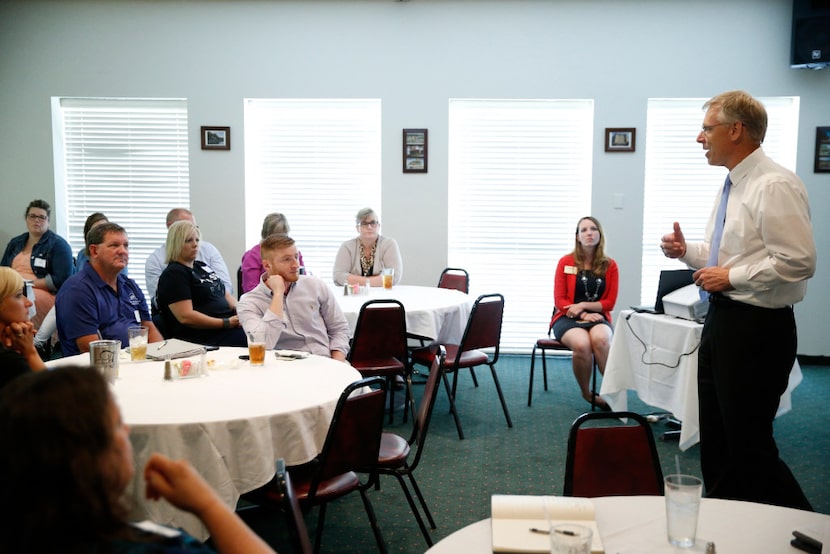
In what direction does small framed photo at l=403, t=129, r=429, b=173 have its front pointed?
toward the camera

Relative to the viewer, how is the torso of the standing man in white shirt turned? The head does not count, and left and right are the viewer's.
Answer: facing to the left of the viewer

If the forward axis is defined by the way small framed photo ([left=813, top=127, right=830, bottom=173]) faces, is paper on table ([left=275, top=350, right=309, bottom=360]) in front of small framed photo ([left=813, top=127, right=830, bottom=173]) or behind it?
in front

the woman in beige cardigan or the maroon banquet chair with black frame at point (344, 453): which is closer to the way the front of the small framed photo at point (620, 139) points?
the maroon banquet chair with black frame

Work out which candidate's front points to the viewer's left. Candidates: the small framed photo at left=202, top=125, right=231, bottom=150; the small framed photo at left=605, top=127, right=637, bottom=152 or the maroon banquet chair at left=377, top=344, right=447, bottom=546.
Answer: the maroon banquet chair

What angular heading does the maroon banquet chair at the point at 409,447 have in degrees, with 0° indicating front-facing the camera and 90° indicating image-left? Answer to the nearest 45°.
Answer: approximately 90°

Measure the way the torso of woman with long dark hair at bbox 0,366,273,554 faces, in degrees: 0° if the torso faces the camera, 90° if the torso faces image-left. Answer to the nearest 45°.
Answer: approximately 225°

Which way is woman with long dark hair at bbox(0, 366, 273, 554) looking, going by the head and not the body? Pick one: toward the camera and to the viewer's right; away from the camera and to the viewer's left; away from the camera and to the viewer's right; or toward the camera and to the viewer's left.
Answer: away from the camera and to the viewer's right

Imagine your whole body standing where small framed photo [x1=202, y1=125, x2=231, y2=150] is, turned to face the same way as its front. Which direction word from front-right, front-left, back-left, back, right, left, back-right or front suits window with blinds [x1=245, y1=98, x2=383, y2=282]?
left

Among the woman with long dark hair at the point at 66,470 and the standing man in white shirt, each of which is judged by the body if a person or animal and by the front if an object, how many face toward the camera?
0

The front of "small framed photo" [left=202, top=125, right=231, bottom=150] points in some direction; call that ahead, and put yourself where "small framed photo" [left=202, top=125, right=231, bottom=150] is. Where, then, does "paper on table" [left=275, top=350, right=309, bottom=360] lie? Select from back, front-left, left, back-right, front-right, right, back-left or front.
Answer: front

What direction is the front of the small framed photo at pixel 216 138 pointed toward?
toward the camera

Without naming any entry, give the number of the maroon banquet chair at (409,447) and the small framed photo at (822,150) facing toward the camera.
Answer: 1

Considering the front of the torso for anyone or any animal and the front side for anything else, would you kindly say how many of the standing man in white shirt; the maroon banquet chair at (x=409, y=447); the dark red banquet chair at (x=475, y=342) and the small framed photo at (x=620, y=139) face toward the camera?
1

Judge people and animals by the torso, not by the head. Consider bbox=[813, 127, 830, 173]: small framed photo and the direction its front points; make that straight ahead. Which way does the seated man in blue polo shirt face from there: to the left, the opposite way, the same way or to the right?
to the left

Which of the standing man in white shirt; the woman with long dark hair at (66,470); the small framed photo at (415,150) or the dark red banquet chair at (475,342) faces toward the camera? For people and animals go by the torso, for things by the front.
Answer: the small framed photo

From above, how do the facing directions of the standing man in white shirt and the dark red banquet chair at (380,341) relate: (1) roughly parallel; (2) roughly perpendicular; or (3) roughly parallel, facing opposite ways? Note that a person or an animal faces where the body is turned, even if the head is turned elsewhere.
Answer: roughly perpendicular

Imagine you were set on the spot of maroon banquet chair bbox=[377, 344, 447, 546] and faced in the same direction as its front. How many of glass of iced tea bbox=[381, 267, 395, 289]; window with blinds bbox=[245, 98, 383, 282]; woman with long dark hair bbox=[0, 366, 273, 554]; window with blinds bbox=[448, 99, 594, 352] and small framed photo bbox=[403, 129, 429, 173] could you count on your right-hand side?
4
